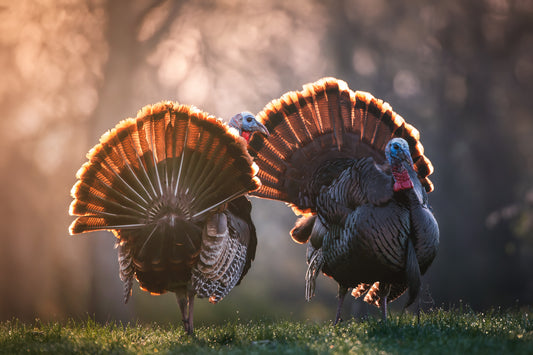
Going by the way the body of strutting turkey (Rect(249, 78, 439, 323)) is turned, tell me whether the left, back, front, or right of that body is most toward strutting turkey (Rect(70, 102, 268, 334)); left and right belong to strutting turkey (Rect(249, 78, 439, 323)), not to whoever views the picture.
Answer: right

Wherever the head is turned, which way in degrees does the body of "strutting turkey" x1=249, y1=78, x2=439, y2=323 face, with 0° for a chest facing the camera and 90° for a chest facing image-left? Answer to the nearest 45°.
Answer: approximately 315°

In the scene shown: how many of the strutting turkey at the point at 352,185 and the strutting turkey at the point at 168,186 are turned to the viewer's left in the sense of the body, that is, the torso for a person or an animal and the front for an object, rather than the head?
0

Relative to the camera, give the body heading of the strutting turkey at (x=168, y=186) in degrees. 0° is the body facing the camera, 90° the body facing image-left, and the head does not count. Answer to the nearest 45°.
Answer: approximately 225°
